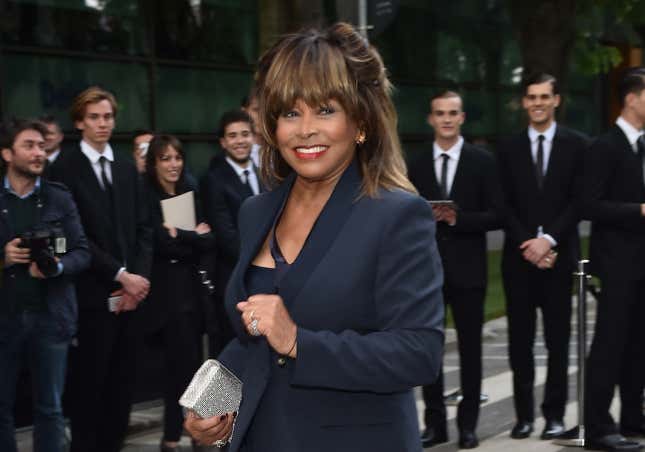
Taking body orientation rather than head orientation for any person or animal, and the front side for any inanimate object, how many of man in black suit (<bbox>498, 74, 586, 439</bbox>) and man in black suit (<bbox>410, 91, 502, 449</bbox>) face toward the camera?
2

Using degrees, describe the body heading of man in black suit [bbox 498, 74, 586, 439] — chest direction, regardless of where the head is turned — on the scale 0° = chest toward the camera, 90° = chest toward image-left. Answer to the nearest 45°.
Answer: approximately 0°

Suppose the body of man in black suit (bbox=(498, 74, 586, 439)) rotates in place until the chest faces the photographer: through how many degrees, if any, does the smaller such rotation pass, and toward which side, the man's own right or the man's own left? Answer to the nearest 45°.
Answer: approximately 45° to the man's own right

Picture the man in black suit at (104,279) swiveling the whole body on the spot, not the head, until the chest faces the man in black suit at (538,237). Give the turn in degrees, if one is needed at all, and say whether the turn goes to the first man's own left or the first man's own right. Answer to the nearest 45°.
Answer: approximately 45° to the first man's own left
